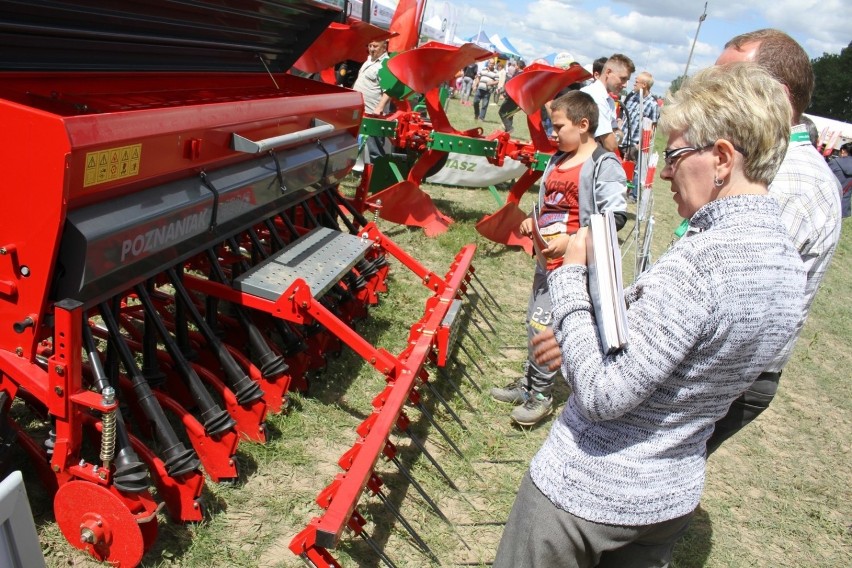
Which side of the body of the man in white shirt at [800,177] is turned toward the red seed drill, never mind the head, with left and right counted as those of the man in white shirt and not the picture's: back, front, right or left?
front

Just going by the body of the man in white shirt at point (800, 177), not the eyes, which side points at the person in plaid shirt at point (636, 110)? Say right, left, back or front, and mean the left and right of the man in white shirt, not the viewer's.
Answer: right

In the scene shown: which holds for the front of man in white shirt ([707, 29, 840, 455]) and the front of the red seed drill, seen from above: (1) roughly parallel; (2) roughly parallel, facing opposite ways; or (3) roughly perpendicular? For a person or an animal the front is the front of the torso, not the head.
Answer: roughly parallel

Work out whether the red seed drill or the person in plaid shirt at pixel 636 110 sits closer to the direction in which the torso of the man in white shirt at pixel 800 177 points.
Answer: the red seed drill

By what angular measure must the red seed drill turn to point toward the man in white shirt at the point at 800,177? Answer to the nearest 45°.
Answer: approximately 180°

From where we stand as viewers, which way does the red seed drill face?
facing away from the viewer and to the left of the viewer

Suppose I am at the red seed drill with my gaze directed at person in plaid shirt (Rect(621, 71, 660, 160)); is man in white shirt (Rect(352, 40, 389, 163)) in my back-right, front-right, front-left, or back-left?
front-left

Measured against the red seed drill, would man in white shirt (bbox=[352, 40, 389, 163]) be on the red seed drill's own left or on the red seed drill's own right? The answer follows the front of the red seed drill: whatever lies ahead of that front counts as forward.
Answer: on the red seed drill's own right

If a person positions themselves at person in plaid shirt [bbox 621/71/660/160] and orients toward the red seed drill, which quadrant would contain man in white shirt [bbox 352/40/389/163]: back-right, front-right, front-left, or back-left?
front-right

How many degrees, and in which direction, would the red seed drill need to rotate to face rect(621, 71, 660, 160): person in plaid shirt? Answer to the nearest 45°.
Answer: approximately 90° to its right

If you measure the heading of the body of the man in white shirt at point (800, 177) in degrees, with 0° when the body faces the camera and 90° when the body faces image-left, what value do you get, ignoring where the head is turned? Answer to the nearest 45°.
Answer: approximately 90°

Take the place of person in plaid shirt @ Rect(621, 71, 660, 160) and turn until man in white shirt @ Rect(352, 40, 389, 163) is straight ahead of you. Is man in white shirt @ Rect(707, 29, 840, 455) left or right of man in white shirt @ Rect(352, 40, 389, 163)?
left
